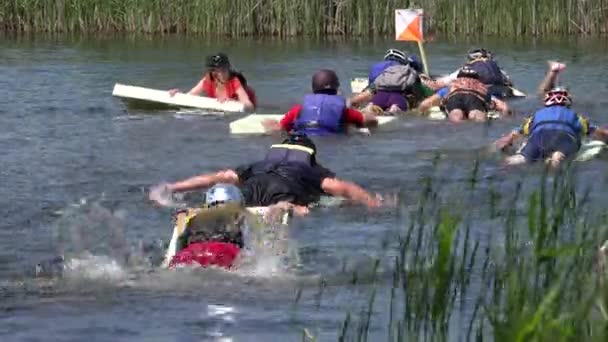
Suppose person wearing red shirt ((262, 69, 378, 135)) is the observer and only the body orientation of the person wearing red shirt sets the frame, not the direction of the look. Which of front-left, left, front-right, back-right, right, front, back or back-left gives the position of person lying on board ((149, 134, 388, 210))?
back

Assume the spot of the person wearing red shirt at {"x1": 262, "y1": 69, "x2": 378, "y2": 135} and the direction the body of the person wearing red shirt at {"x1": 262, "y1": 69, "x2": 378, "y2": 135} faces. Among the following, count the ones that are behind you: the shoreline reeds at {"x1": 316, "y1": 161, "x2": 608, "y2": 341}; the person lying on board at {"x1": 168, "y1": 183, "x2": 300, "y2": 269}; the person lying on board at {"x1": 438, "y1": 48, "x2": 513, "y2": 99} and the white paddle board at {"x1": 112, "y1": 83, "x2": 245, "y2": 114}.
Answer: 2

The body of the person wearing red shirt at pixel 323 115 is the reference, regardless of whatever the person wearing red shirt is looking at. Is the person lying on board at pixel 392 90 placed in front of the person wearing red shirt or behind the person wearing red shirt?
in front

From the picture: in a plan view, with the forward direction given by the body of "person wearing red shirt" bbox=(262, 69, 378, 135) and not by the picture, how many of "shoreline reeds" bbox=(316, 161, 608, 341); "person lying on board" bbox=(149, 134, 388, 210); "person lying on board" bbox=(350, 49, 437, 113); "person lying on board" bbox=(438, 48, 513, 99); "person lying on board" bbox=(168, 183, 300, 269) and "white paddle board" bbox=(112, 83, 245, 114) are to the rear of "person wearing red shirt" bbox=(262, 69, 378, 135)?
3

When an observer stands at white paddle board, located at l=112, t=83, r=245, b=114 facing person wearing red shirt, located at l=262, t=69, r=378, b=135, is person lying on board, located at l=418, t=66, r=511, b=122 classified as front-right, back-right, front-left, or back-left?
front-left

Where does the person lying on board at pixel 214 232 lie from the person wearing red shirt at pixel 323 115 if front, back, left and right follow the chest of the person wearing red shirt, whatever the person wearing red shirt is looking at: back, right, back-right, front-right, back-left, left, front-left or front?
back

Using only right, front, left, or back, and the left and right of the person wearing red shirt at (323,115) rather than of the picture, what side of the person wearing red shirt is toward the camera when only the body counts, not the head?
back

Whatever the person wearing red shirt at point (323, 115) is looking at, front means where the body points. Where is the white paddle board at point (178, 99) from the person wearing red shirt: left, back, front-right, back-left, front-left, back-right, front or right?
front-left

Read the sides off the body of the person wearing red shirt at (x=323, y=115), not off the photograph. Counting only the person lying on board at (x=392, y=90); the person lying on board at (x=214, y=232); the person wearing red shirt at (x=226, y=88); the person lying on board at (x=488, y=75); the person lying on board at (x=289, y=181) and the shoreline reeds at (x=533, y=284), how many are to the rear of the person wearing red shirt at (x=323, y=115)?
3

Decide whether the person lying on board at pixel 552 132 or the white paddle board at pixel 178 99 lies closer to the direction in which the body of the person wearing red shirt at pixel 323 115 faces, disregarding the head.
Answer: the white paddle board

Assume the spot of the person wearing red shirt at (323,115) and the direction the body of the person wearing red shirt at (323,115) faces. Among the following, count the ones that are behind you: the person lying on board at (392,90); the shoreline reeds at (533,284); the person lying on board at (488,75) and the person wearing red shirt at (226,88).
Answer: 1

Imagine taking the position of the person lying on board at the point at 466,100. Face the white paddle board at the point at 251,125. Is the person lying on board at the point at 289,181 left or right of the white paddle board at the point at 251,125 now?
left

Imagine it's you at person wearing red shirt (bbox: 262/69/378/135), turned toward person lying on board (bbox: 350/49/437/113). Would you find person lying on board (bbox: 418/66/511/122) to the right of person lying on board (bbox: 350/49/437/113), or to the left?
right

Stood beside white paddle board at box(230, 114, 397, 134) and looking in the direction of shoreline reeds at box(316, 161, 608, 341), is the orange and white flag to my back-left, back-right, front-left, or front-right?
back-left

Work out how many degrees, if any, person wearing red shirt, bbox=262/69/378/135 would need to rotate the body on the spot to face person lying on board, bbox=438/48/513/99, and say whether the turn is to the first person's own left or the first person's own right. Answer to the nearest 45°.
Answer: approximately 45° to the first person's own right
